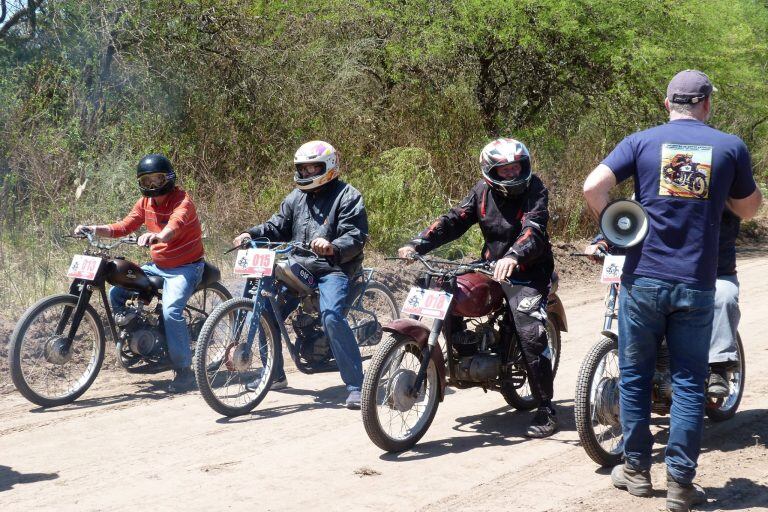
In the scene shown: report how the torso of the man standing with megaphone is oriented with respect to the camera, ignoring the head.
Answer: away from the camera

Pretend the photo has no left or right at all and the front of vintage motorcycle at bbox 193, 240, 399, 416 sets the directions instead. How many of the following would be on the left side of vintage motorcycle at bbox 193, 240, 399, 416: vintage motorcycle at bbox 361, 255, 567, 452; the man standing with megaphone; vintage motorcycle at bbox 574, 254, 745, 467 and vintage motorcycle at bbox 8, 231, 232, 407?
3

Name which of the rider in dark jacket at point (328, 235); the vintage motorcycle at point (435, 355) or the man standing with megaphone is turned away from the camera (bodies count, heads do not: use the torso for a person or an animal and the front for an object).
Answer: the man standing with megaphone

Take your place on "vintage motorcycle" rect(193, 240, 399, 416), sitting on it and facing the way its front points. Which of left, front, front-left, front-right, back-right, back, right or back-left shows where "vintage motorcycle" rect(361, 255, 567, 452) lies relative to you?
left

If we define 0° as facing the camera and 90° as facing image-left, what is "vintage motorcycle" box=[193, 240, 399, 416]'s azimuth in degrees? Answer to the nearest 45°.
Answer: approximately 45°

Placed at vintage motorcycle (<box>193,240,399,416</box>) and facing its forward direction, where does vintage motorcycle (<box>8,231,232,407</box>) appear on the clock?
vintage motorcycle (<box>8,231,232,407</box>) is roughly at 2 o'clock from vintage motorcycle (<box>193,240,399,416</box>).

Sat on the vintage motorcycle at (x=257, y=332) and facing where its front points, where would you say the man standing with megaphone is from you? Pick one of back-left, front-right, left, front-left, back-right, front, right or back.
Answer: left

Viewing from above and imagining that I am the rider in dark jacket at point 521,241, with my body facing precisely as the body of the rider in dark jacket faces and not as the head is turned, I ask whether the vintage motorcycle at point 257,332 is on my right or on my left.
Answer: on my right

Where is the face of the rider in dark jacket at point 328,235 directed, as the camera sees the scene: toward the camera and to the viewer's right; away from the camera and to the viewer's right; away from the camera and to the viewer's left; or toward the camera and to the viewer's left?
toward the camera and to the viewer's left

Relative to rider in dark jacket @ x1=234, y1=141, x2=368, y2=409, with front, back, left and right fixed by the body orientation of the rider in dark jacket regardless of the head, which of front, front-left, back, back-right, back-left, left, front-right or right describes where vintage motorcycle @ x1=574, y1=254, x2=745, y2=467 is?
left

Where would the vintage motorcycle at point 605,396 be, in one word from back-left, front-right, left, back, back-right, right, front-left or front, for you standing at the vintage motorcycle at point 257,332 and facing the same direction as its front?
left
